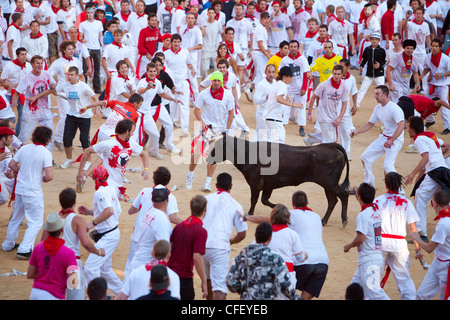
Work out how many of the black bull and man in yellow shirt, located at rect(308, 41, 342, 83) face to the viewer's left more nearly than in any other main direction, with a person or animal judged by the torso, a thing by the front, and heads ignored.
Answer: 1

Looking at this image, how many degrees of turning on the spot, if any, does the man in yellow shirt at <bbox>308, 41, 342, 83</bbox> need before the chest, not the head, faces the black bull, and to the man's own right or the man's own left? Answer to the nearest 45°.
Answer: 0° — they already face it

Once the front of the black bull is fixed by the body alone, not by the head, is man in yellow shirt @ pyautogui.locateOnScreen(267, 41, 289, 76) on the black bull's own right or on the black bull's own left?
on the black bull's own right

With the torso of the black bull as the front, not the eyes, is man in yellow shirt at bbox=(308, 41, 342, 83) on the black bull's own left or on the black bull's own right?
on the black bull's own right

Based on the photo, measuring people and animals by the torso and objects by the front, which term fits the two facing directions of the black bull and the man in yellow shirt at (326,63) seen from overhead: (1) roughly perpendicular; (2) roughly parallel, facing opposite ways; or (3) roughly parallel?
roughly perpendicular

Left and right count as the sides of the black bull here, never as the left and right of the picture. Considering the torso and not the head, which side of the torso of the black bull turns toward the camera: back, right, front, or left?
left

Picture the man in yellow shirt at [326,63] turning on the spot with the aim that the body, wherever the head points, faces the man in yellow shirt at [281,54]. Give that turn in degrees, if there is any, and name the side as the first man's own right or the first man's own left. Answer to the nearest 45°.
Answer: approximately 90° to the first man's own right
